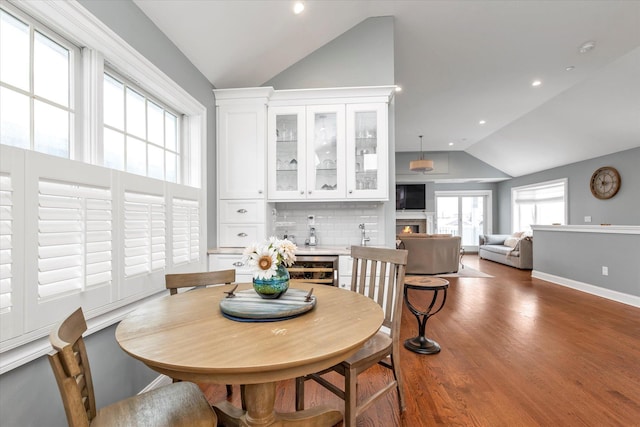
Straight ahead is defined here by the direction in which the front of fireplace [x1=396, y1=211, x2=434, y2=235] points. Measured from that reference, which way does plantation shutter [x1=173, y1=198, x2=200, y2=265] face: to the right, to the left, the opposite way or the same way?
to the left

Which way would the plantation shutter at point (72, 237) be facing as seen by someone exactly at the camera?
facing the viewer and to the right of the viewer

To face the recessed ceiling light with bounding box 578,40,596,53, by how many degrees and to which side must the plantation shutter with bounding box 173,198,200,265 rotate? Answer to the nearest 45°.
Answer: approximately 45° to its left

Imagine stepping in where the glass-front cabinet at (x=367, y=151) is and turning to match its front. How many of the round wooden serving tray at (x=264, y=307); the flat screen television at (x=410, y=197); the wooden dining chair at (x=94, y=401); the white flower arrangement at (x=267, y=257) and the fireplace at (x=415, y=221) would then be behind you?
2

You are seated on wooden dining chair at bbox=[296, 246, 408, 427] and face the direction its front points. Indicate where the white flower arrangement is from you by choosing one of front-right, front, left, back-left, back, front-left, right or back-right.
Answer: front

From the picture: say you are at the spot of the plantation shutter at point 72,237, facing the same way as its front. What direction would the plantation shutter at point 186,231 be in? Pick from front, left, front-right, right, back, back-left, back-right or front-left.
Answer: left

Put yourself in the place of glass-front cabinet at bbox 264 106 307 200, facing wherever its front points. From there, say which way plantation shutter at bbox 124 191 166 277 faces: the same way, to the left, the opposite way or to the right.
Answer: to the left

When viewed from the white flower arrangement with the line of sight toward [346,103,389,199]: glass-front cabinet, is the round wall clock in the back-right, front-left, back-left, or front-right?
front-right

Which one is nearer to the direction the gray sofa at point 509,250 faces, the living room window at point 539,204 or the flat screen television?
the flat screen television

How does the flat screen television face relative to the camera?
toward the camera

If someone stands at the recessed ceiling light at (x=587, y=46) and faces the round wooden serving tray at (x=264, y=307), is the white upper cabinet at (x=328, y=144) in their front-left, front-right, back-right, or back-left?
front-right

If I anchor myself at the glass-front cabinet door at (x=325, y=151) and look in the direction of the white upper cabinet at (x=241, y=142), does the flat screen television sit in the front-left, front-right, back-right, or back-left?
back-right

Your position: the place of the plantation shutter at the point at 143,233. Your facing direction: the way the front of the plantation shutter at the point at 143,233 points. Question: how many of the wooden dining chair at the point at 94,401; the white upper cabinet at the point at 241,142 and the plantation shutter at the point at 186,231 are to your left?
2

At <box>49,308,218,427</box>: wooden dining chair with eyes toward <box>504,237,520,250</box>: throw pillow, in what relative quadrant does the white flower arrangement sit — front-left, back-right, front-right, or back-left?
front-left

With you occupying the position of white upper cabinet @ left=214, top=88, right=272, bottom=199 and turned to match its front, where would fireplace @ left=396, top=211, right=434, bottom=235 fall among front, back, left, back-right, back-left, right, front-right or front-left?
back-left

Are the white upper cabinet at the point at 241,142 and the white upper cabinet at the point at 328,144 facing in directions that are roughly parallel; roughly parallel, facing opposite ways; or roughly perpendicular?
roughly parallel

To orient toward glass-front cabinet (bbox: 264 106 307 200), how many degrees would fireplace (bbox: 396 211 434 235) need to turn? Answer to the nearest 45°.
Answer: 0° — it already faces it

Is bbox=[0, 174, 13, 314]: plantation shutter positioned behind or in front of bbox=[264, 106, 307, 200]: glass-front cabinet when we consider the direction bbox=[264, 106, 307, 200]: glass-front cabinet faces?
in front
